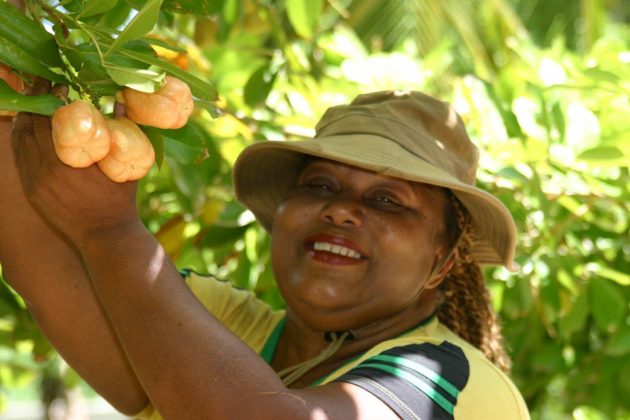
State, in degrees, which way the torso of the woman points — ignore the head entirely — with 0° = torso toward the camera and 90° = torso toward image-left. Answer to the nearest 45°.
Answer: approximately 45°
